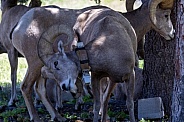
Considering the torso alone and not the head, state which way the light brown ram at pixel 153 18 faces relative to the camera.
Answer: to the viewer's right

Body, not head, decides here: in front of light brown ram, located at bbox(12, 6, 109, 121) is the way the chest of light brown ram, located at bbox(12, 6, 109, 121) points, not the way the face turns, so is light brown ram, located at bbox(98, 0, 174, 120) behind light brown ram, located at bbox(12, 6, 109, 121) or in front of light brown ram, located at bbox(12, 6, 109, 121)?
in front

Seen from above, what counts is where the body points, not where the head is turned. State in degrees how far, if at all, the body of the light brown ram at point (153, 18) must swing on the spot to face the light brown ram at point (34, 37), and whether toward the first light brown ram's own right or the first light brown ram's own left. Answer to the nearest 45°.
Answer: approximately 180°

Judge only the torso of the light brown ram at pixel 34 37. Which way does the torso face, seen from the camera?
to the viewer's right

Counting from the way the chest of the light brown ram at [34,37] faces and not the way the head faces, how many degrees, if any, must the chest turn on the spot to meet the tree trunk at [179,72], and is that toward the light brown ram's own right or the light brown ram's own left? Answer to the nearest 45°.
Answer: approximately 45° to the light brown ram's own right
